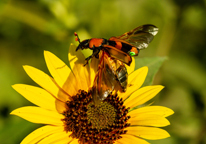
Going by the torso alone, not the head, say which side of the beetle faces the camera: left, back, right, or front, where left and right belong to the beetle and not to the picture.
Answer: left

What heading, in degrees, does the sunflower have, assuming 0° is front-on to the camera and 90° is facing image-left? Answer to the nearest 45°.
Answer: approximately 0°
